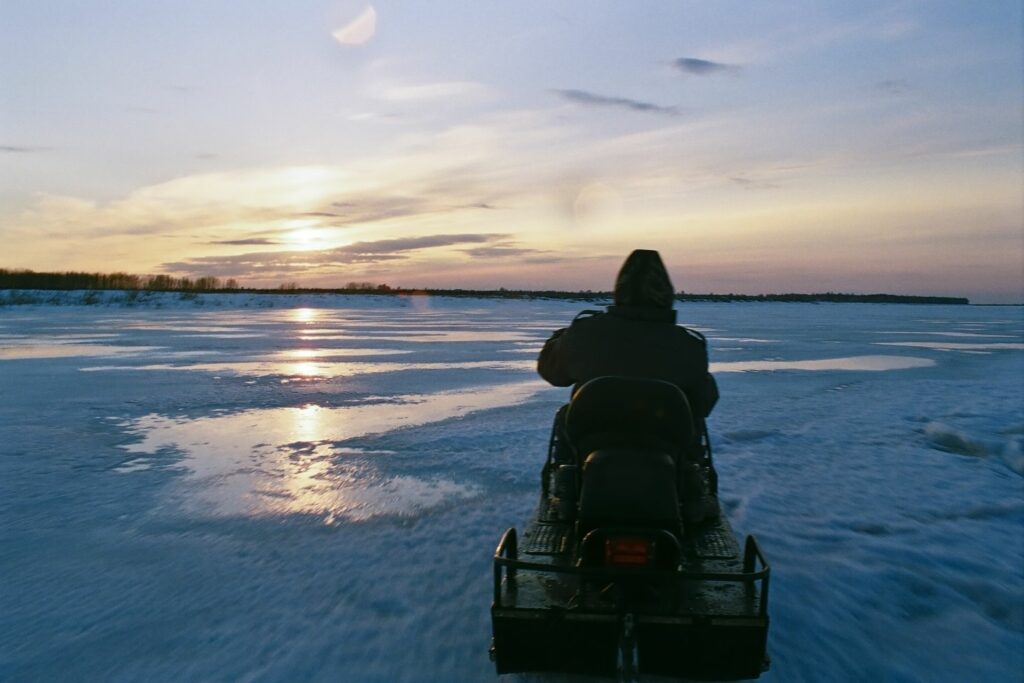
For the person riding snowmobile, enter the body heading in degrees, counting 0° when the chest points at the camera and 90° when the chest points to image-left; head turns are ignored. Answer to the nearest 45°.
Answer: approximately 180°

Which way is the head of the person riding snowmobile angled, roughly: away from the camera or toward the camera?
away from the camera

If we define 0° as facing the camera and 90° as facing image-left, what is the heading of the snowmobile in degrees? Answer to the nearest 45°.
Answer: approximately 180°
